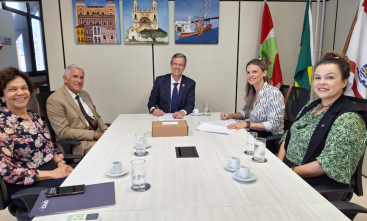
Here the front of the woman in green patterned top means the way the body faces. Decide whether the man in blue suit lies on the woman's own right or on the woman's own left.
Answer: on the woman's own right

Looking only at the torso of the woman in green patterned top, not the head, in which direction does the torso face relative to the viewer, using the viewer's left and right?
facing the viewer and to the left of the viewer

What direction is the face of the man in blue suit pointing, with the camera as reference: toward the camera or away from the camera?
toward the camera

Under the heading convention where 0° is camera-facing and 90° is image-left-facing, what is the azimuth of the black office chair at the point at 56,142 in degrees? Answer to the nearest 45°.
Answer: approximately 270°

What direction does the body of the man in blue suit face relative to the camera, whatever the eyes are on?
toward the camera

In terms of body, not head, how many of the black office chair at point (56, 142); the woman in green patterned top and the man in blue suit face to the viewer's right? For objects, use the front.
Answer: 1

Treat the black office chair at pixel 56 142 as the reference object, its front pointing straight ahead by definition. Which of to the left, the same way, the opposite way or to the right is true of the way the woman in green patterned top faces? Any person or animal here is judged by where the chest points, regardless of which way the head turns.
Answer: the opposite way

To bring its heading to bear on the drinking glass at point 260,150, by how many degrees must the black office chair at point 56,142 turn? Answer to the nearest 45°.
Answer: approximately 45° to its right

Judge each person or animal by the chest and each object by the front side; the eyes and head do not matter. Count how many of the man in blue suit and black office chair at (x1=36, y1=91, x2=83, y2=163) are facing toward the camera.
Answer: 1

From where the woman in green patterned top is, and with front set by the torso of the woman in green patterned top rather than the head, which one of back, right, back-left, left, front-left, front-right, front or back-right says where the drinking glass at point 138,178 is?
front

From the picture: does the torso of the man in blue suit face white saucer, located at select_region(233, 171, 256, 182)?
yes

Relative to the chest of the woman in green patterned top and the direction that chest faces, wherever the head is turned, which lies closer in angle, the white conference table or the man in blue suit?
the white conference table

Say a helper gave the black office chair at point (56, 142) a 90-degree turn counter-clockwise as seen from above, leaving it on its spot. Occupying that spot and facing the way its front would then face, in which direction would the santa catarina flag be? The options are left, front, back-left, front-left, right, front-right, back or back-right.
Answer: right

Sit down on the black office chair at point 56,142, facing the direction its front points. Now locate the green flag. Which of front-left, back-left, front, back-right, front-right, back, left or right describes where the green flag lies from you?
front

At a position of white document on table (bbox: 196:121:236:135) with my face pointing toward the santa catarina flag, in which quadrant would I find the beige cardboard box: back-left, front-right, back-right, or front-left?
back-left

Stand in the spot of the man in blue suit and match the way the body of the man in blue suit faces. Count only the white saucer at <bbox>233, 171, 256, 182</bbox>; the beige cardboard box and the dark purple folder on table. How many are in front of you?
3

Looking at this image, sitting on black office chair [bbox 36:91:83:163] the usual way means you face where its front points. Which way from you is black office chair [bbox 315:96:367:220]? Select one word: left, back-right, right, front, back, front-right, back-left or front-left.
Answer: front-right

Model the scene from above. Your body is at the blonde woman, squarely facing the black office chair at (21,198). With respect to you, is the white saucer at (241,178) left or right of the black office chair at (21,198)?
left
